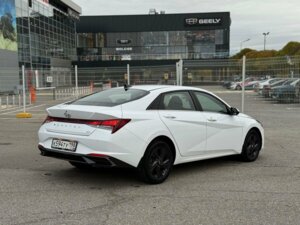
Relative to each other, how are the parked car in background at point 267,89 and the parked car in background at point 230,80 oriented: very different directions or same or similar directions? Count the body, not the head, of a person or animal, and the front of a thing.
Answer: same or similar directions

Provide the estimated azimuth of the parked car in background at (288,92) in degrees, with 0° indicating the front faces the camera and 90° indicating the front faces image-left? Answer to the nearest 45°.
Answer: approximately 45°

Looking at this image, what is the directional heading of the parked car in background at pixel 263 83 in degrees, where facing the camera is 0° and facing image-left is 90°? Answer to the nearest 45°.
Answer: approximately 45°

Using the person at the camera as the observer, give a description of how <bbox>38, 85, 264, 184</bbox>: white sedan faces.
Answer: facing away from the viewer and to the right of the viewer

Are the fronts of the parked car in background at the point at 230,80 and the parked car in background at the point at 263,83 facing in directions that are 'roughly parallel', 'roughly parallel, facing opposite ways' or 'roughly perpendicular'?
roughly parallel

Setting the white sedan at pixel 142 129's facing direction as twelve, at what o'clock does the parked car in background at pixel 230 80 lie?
The parked car in background is roughly at 11 o'clock from the white sedan.

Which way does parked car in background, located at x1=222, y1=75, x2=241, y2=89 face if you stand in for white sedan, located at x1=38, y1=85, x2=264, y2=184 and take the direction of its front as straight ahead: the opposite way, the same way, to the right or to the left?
the opposite way

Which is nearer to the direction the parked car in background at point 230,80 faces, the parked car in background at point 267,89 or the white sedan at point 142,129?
the white sedan

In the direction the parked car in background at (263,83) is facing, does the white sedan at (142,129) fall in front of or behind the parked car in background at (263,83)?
in front

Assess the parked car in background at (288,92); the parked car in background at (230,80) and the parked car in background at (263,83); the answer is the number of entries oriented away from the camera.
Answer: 0

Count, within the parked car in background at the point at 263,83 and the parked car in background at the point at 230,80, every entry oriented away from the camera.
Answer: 0

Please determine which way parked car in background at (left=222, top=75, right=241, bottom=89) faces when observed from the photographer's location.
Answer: facing the viewer and to the left of the viewer

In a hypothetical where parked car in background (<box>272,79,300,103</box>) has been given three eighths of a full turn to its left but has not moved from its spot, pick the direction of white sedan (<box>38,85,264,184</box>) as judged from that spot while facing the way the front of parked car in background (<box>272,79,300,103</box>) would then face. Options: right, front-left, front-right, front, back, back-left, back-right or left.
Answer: right
